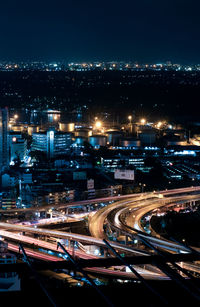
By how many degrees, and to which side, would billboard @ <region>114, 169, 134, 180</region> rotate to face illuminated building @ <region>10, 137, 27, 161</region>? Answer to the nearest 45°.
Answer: approximately 135° to its right

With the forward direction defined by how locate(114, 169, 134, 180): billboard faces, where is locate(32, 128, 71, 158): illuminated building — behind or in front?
behind

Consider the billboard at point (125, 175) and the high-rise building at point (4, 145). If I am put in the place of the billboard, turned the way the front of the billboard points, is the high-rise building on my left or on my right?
on my right

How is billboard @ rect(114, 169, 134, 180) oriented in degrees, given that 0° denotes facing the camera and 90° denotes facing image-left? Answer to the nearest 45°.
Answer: approximately 0°
